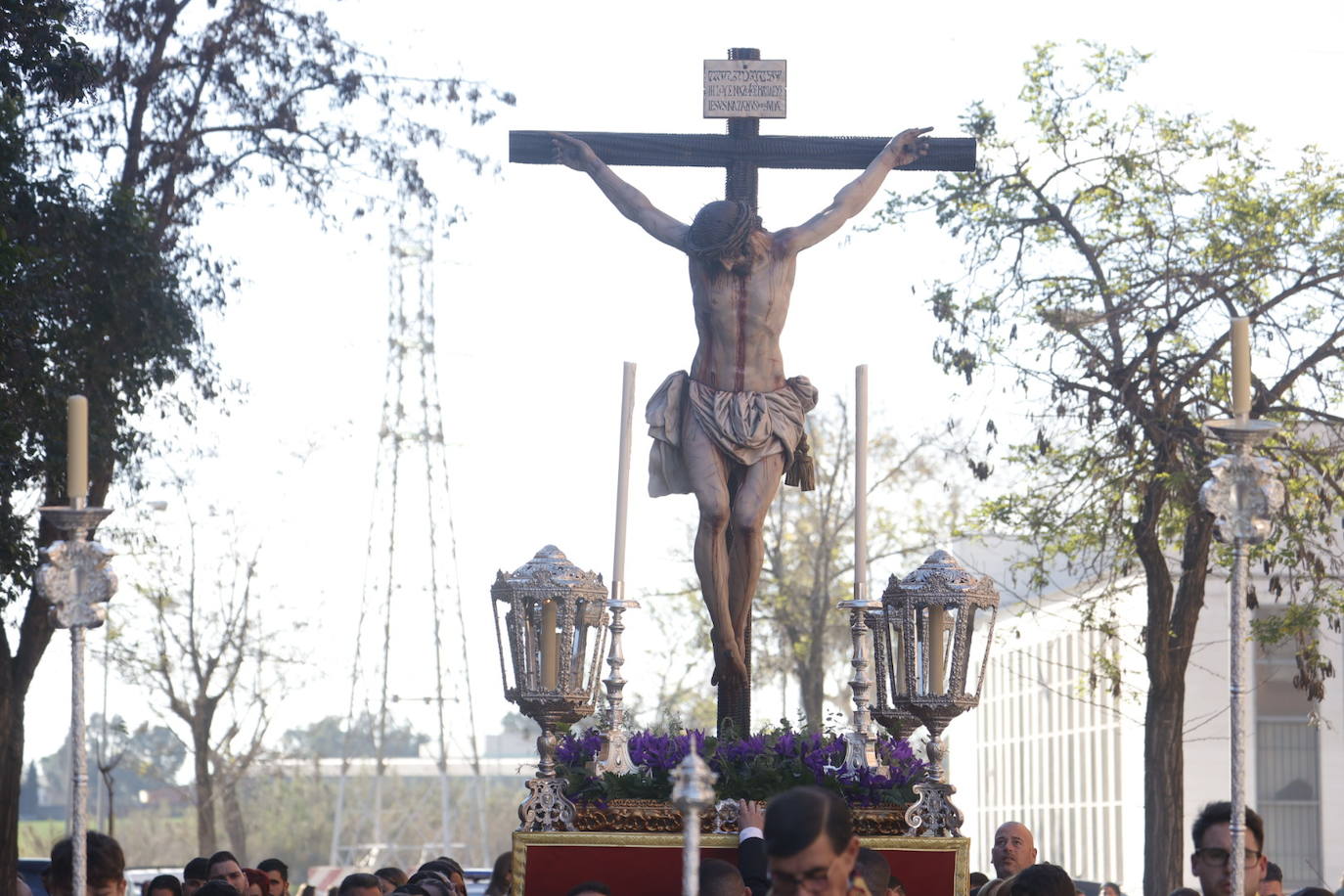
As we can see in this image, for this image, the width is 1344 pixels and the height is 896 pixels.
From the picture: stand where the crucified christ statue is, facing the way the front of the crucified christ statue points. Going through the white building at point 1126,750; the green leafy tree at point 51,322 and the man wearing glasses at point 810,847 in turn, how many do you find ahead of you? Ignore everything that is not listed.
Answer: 1

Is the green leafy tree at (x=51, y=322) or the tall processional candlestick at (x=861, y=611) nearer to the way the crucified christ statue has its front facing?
the tall processional candlestick

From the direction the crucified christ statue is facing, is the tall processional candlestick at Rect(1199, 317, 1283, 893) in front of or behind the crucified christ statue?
in front

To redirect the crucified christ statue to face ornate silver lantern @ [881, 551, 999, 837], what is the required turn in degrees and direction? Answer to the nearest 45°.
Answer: approximately 45° to its left

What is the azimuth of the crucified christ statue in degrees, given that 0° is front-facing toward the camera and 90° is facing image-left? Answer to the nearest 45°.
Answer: approximately 0°

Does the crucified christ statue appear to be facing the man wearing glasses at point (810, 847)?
yes
